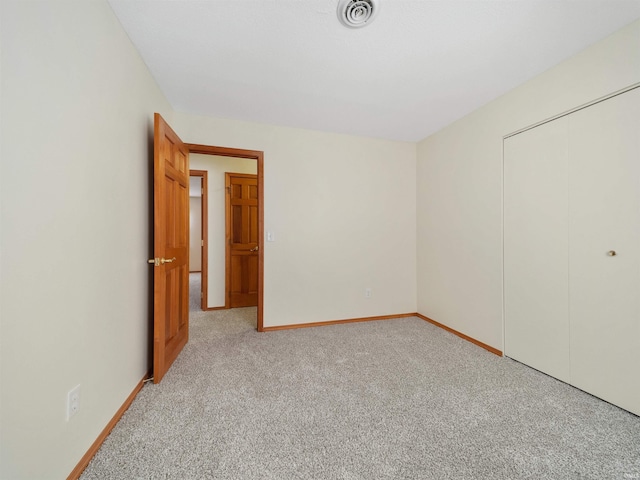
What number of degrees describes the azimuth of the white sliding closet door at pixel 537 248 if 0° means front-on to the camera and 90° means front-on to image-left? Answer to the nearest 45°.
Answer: approximately 45°

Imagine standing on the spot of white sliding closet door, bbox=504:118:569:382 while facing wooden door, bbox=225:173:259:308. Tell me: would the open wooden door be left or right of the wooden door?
left

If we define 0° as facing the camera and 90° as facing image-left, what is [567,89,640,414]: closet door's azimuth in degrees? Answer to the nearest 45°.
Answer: approximately 45°

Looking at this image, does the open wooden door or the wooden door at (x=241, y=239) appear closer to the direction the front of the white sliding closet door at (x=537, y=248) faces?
the open wooden door
